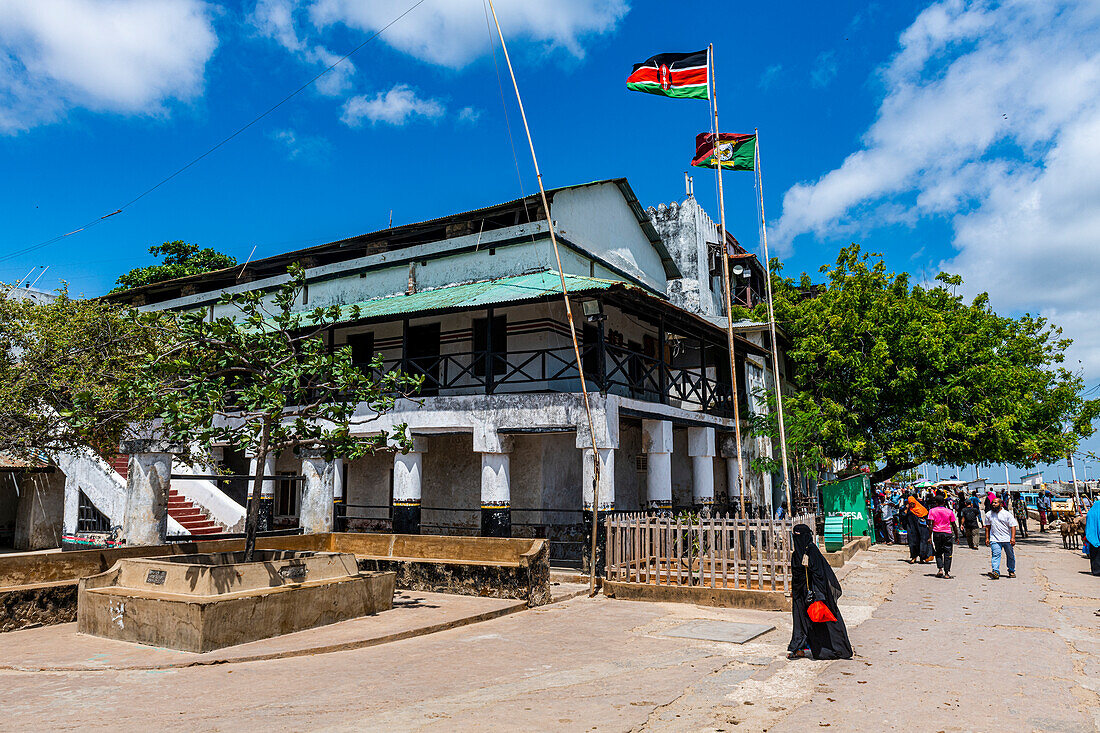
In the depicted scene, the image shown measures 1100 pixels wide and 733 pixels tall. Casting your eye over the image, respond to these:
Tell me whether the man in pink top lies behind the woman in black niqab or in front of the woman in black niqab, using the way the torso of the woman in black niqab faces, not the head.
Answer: behind

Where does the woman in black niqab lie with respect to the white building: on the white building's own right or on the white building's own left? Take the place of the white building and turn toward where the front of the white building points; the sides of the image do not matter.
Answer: on the white building's own left

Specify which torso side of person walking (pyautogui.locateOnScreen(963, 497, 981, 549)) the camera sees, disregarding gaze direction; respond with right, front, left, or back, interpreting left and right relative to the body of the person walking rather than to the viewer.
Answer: back

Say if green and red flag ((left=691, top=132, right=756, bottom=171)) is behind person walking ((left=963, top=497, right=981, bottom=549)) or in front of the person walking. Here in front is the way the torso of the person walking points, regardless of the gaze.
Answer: behind

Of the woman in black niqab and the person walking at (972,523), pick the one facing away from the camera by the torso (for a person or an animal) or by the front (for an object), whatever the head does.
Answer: the person walking

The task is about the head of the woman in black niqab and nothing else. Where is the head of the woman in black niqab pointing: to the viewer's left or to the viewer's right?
to the viewer's left

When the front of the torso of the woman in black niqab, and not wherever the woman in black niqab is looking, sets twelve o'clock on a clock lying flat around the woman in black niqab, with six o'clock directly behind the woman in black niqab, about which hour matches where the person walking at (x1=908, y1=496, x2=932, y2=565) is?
The person walking is roughly at 5 o'clock from the woman in black niqab.
